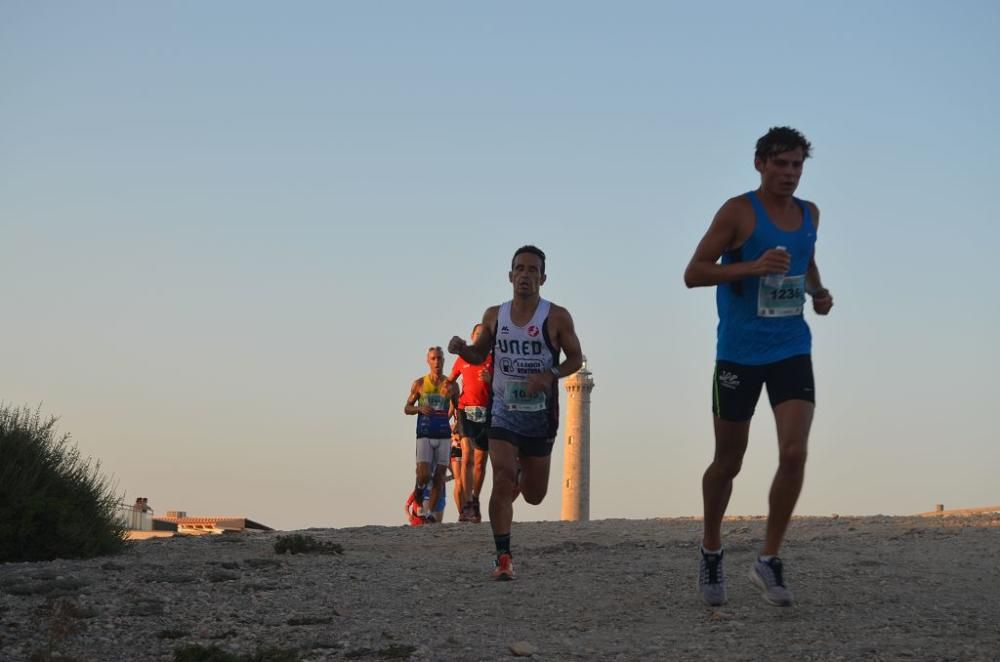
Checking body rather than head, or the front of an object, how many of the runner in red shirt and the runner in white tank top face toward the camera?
2

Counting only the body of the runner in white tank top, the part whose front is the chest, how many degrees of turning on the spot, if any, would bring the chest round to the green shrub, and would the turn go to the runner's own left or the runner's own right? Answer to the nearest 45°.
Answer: approximately 135° to the runner's own right

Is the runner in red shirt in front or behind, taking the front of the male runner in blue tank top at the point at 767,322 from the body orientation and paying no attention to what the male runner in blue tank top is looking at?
behind

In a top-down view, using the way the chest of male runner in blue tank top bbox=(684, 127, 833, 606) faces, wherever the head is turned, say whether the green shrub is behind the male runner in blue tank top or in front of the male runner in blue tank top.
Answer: behind

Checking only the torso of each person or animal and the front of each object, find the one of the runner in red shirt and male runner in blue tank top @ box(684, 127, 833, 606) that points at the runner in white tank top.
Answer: the runner in red shirt

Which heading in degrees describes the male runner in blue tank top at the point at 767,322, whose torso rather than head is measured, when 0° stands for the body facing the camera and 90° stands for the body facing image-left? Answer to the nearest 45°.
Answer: approximately 315°

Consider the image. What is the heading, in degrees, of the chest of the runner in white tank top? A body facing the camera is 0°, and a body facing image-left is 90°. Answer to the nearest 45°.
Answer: approximately 0°

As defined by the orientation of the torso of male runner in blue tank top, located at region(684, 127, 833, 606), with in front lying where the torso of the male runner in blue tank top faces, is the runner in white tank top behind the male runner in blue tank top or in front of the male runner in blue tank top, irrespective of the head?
behind

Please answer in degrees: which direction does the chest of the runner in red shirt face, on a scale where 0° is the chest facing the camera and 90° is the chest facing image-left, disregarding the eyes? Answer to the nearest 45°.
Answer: approximately 0°
